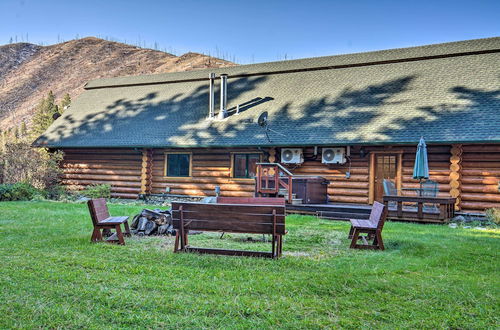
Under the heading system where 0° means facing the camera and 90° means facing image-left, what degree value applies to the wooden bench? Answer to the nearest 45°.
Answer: approximately 180°

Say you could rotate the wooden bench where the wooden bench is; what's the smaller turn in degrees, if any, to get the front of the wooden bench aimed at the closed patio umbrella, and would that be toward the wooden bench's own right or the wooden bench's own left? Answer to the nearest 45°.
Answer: approximately 45° to the wooden bench's own right

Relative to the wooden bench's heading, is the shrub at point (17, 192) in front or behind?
in front

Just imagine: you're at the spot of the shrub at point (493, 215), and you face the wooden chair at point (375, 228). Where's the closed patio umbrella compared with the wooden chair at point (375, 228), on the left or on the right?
right

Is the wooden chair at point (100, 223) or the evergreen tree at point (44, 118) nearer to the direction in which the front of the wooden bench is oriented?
the evergreen tree

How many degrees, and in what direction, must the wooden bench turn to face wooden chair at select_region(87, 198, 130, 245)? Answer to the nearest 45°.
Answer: approximately 45° to its left

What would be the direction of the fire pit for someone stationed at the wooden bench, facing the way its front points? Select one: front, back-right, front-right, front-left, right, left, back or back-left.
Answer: front-left

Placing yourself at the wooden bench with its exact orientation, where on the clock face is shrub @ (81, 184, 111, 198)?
The shrub is roughly at 11 o'clock from the wooden bench.

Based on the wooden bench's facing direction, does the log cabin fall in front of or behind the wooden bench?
in front

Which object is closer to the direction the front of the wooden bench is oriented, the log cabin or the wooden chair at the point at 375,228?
the log cabin

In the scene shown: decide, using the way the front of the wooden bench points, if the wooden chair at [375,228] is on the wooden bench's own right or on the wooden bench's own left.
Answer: on the wooden bench's own right
